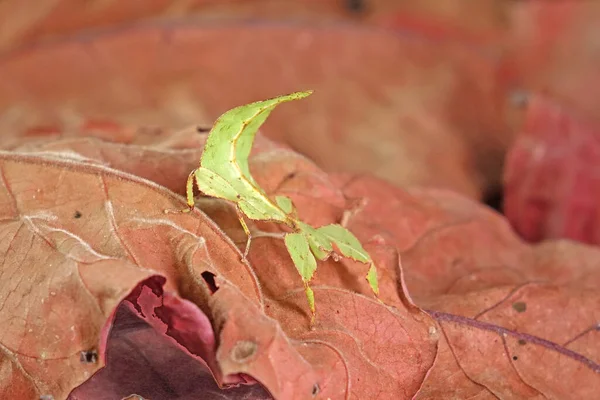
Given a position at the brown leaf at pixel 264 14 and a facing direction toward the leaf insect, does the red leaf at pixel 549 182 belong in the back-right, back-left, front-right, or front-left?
front-left

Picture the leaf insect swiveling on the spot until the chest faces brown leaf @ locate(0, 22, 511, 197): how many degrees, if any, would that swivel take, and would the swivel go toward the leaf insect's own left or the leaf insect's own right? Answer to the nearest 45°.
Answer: approximately 135° to the leaf insect's own left

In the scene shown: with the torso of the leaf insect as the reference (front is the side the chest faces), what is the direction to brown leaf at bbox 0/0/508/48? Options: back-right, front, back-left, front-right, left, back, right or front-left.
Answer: back-left

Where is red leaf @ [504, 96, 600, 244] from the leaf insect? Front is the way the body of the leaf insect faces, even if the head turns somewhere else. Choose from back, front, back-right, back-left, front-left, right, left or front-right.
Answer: left

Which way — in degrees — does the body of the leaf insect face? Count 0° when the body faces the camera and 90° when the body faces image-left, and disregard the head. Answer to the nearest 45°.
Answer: approximately 315°

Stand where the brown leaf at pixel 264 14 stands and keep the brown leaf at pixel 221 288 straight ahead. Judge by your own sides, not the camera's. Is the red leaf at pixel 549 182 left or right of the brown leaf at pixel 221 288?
left
